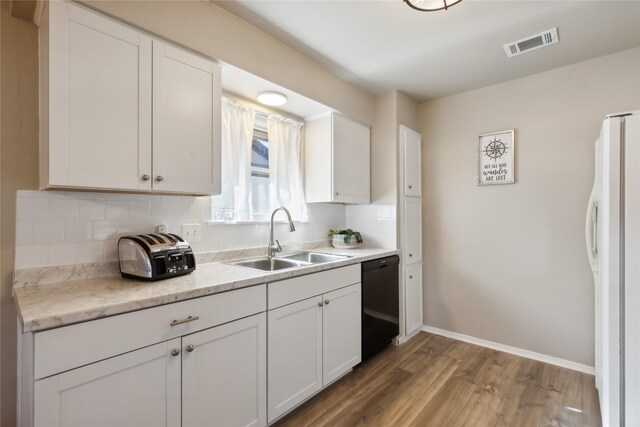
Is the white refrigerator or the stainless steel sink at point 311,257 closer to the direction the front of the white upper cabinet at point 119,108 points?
the white refrigerator

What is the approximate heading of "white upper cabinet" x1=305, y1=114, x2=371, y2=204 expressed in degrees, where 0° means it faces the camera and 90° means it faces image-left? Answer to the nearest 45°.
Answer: approximately 315°

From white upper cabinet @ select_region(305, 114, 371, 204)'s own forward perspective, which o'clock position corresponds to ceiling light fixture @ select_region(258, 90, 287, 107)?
The ceiling light fixture is roughly at 3 o'clock from the white upper cabinet.

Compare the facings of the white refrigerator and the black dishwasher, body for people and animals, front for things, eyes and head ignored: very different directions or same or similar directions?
very different directions

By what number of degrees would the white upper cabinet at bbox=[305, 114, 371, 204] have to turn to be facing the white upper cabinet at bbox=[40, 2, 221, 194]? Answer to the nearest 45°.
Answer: approximately 90° to its right

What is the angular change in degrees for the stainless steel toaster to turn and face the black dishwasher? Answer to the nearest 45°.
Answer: approximately 45° to its left

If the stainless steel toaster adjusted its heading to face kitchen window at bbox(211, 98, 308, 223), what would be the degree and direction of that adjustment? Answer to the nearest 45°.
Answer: approximately 90° to its left

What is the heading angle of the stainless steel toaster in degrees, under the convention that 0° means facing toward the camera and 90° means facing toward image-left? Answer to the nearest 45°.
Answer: approximately 315°

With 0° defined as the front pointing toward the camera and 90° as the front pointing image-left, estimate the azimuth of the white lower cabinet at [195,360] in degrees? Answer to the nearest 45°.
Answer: approximately 315°

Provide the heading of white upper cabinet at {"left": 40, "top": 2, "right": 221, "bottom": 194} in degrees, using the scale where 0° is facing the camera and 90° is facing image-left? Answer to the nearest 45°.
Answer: approximately 315°

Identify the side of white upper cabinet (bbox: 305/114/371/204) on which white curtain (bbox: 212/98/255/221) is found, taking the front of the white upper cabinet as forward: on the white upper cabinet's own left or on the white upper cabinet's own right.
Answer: on the white upper cabinet's own right

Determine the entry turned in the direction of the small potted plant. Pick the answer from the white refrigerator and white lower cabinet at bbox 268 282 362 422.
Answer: the white refrigerator

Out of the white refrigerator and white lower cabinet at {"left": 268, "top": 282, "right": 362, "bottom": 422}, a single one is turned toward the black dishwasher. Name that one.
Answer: the white refrigerator
